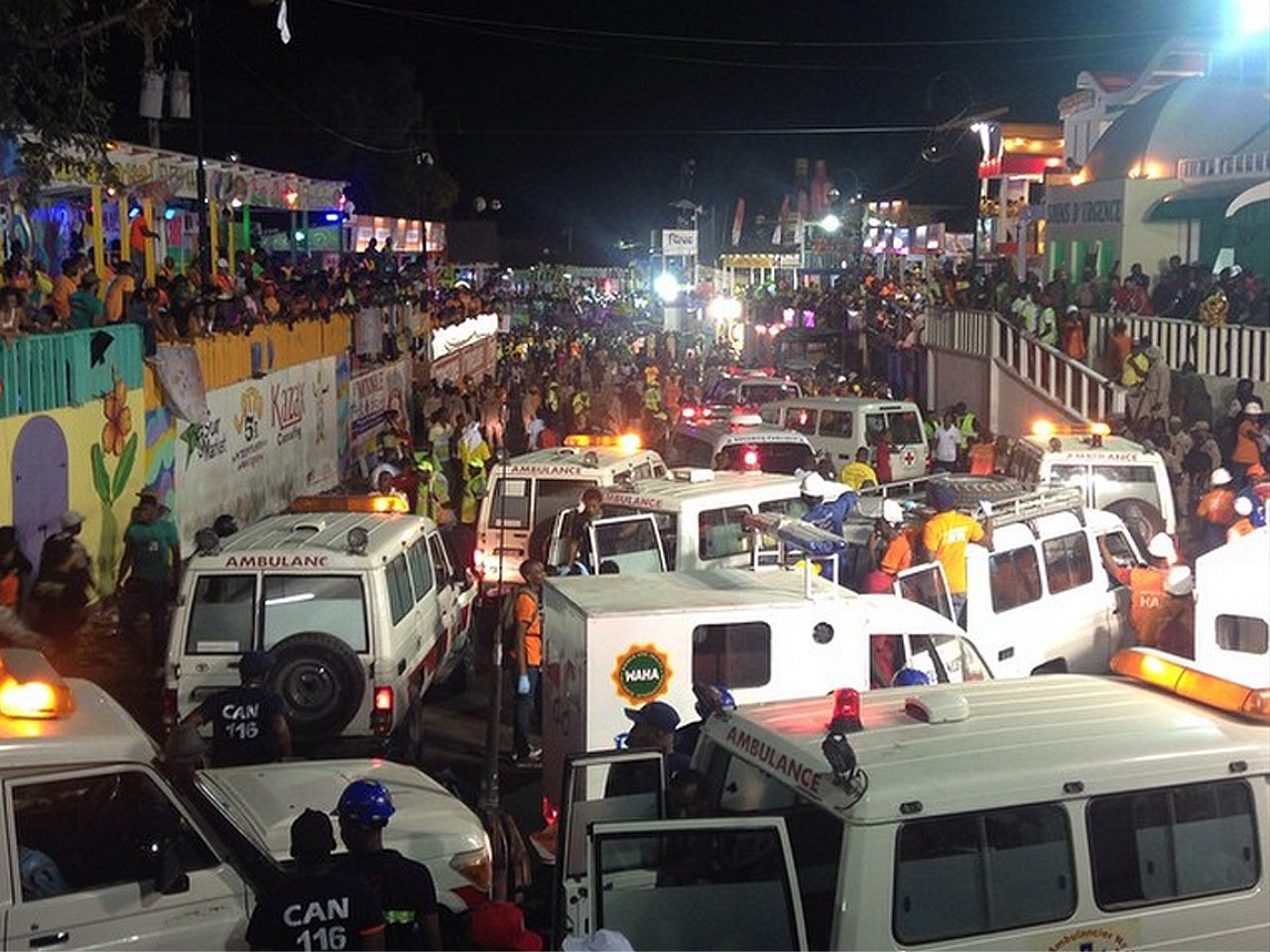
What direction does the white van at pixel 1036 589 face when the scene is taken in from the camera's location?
facing away from the viewer and to the right of the viewer

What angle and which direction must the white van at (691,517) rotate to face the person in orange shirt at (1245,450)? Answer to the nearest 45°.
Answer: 0° — it already faces them

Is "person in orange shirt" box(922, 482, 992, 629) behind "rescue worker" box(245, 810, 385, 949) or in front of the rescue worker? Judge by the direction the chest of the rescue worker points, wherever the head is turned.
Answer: in front

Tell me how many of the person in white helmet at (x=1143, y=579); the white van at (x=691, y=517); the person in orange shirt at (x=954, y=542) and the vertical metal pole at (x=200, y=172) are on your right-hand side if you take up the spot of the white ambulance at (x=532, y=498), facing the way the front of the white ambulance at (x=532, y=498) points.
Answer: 3

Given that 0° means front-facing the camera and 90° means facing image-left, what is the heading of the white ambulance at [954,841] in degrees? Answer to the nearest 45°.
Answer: approximately 225°

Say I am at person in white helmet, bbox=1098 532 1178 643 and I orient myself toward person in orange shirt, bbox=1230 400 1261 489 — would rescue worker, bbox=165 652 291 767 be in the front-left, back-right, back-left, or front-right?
back-left

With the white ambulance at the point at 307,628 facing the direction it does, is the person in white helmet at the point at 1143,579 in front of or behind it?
in front

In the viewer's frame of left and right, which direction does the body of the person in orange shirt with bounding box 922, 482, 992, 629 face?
facing away from the viewer

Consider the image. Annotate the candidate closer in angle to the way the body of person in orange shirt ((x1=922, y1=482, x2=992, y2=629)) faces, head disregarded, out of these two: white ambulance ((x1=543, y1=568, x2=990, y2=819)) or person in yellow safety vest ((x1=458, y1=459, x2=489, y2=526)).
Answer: the person in yellow safety vest

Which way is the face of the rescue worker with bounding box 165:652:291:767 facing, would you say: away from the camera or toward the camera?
away from the camera

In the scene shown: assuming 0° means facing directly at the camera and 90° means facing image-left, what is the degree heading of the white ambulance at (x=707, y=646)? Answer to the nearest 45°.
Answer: approximately 270°

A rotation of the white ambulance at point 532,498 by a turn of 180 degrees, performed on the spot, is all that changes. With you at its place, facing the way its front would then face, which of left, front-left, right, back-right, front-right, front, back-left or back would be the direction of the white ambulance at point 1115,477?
back-left
